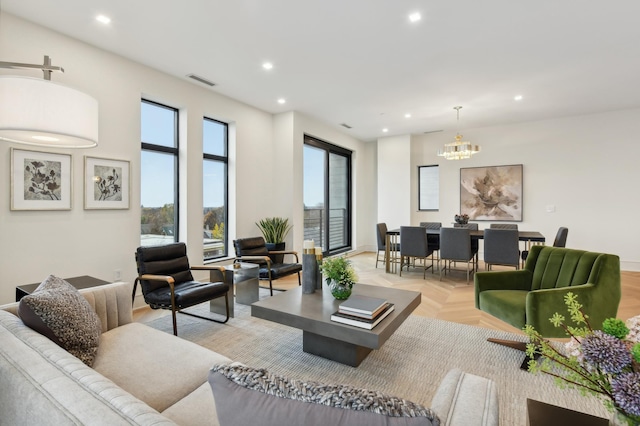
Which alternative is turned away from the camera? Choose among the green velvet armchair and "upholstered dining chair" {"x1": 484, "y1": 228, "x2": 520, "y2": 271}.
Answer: the upholstered dining chair

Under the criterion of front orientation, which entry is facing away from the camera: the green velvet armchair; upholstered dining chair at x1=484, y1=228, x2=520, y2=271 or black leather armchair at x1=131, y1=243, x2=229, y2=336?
the upholstered dining chair

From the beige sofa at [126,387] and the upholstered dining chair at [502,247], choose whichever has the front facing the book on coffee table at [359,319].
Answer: the beige sofa

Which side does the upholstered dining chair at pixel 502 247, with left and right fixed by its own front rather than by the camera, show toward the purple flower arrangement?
back

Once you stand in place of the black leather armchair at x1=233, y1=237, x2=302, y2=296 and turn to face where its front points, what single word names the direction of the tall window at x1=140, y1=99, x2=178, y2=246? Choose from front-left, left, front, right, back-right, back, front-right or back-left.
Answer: back-right

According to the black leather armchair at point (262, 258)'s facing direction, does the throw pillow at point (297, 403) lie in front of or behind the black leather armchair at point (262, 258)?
in front

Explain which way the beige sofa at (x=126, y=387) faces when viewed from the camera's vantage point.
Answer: facing away from the viewer and to the right of the viewer

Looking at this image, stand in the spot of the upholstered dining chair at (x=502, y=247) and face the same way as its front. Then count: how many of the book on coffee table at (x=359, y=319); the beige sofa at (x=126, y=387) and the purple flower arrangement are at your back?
3

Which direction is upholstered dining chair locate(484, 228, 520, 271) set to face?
away from the camera

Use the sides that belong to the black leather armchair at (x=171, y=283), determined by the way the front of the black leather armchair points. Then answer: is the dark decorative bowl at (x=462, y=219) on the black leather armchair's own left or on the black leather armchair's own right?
on the black leather armchair's own left

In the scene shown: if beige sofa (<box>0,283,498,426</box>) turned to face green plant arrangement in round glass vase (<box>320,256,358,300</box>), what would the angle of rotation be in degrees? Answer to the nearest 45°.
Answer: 0° — it already faces it

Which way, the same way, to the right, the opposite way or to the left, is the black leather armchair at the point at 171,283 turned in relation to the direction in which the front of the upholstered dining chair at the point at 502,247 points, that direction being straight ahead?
to the right

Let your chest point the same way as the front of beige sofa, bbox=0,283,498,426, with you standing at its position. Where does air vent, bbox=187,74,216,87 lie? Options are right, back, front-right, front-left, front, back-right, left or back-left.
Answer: front-left

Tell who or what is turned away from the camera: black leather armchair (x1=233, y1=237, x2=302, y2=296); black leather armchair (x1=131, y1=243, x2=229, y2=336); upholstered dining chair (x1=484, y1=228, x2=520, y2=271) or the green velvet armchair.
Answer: the upholstered dining chair

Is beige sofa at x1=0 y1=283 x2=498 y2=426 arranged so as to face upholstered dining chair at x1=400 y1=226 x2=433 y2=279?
yes

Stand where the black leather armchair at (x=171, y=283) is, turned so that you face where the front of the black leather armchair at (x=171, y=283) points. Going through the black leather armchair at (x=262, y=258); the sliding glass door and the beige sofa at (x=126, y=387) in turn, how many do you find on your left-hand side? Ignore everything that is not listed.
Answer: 2

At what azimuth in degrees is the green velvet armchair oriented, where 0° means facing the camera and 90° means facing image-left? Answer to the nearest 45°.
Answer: approximately 45°
